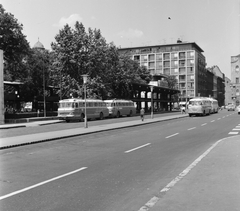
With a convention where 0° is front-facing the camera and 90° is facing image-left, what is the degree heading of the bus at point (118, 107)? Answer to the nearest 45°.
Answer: approximately 45°

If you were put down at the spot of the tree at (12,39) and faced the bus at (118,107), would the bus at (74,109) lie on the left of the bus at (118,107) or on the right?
right

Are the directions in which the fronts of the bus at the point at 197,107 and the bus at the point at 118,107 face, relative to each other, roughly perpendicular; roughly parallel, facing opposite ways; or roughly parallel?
roughly parallel

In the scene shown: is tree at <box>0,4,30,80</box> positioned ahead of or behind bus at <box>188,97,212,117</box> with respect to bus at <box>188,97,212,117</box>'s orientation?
ahead

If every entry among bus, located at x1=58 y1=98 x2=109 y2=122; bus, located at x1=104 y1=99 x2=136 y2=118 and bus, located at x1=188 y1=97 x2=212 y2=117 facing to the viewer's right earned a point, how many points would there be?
0

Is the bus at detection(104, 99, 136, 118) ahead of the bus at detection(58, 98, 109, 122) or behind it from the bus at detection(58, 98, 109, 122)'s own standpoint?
behind

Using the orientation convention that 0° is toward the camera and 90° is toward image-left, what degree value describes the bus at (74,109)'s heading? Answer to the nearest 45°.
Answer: approximately 45°

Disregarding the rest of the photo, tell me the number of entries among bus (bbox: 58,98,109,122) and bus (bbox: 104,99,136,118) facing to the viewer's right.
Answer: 0

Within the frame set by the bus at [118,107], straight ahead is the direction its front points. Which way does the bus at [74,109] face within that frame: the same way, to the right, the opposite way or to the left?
the same way

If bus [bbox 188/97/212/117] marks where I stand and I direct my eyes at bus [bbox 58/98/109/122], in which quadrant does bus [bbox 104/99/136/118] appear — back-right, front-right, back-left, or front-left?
front-right

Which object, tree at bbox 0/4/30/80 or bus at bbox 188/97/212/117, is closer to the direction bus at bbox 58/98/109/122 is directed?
the tree

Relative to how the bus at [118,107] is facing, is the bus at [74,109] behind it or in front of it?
in front

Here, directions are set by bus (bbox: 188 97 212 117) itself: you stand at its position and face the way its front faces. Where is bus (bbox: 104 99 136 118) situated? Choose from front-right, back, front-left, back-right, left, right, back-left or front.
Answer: front-right
